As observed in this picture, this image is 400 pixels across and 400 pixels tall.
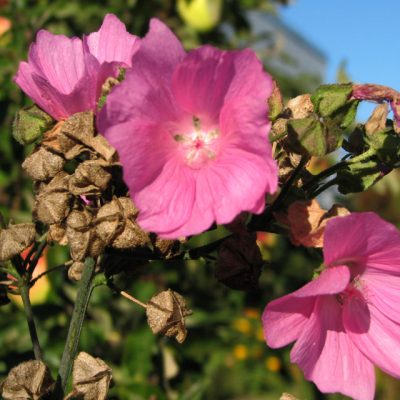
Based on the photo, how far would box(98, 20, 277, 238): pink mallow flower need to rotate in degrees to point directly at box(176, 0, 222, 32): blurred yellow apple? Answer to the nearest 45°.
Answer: approximately 180°

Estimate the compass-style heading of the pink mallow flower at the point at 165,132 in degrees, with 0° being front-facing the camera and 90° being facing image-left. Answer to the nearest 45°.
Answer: approximately 0°
